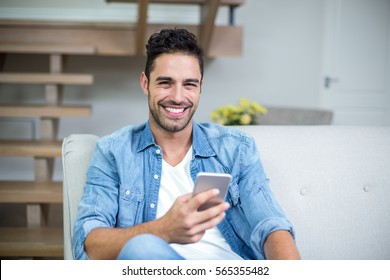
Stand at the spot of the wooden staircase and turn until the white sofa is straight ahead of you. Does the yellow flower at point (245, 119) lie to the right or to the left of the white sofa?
left

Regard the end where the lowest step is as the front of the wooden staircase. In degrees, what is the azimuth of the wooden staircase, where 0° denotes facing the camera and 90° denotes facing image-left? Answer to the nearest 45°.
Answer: approximately 0°

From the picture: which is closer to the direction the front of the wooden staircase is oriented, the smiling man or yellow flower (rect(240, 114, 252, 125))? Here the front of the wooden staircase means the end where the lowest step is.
the smiling man

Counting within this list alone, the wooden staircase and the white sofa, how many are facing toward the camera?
2

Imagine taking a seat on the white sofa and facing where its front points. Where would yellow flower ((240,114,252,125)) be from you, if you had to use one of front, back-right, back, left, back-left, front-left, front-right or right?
back

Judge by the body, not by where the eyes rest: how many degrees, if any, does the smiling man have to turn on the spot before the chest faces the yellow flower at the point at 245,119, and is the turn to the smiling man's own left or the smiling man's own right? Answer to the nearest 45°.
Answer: approximately 180°

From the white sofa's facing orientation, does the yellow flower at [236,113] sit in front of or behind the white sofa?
behind

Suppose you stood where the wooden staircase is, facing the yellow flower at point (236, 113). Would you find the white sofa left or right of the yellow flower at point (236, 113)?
right

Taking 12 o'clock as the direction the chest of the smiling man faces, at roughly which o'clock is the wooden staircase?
The wooden staircase is roughly at 5 o'clock from the smiling man.

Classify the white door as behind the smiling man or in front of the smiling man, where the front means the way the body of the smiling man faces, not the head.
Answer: behind
